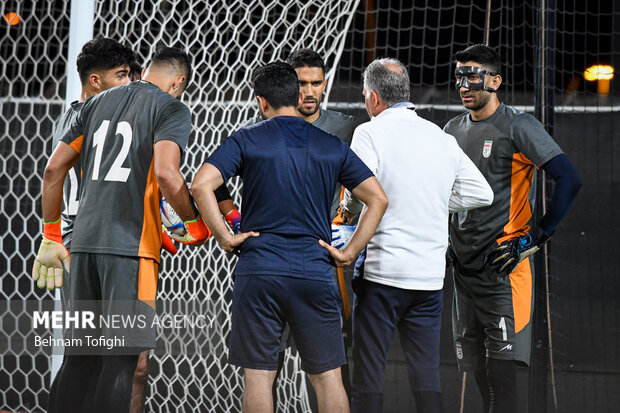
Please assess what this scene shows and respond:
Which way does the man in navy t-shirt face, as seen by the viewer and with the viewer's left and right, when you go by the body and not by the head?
facing away from the viewer

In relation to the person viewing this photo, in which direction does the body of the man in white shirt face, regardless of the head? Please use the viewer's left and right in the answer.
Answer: facing away from the viewer and to the left of the viewer

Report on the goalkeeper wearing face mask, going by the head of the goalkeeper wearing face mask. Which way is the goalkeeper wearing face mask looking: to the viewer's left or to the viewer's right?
to the viewer's left

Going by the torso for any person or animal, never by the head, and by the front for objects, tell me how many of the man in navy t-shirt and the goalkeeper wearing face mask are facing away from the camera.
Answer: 1

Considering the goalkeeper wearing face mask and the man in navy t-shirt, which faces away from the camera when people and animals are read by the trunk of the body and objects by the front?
the man in navy t-shirt

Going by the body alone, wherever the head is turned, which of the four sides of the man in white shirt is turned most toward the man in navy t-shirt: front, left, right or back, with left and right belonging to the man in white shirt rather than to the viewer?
left

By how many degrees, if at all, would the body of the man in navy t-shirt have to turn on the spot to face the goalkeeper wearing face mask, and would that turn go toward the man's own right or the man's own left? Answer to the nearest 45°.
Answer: approximately 45° to the man's own right

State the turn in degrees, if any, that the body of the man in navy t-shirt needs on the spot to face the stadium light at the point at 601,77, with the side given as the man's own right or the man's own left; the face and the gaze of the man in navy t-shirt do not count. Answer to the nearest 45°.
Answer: approximately 45° to the man's own right
